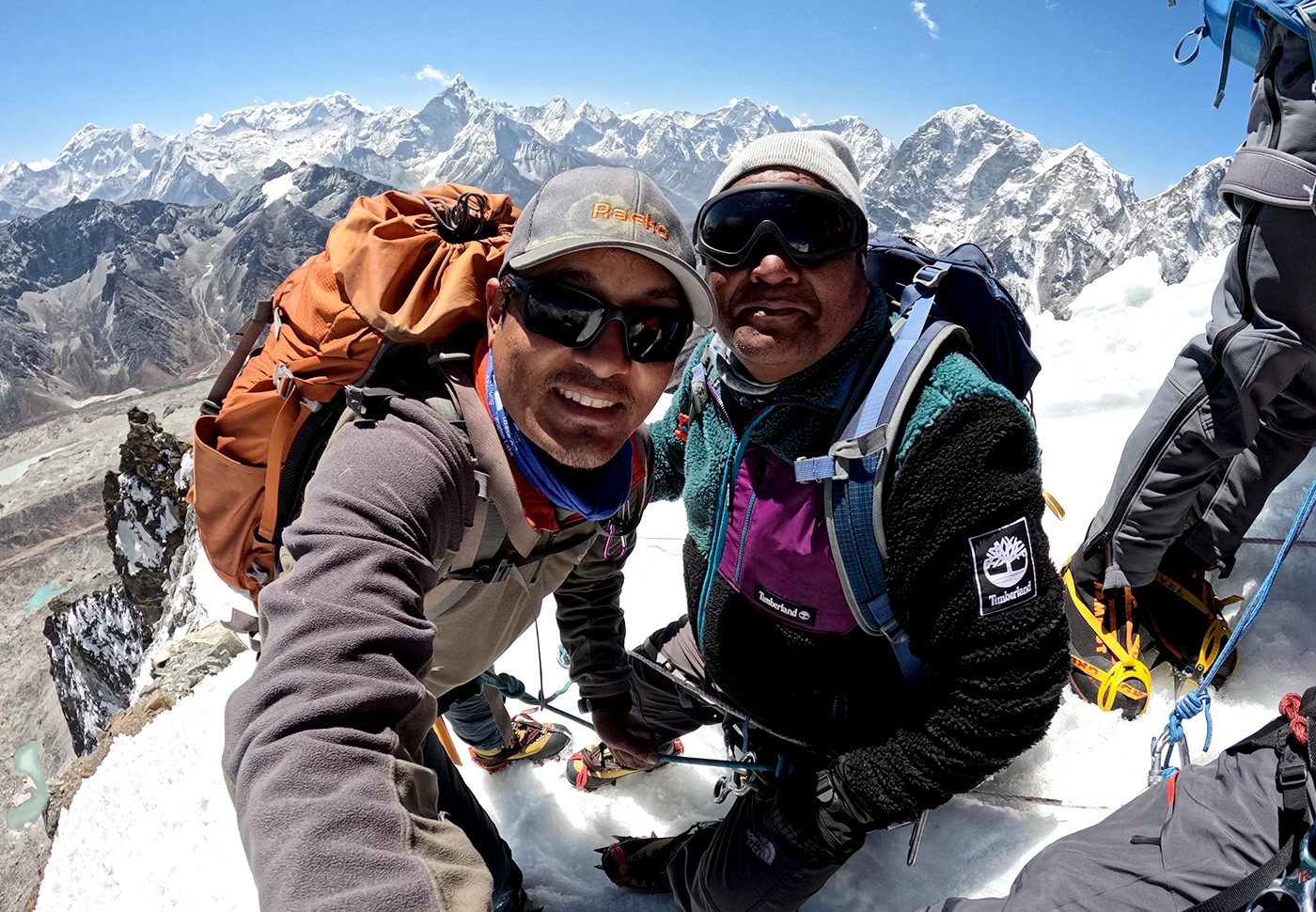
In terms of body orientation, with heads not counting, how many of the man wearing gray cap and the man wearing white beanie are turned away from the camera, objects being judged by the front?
0

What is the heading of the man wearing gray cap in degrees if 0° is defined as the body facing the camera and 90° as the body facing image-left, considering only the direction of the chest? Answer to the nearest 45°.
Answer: approximately 315°

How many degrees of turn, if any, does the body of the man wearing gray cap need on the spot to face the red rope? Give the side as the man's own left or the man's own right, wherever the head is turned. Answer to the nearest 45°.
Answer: approximately 45° to the man's own left
